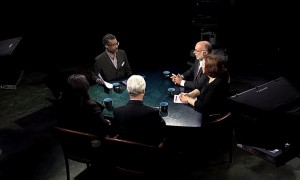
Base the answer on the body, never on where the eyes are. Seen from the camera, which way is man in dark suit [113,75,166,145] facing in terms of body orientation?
away from the camera

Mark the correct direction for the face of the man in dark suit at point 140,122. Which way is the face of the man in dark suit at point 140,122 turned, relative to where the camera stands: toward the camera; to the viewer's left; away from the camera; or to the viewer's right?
away from the camera

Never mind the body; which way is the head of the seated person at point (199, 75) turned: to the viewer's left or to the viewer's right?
to the viewer's left

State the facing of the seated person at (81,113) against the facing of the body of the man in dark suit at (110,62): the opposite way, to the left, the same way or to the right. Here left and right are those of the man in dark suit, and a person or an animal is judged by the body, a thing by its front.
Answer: to the left

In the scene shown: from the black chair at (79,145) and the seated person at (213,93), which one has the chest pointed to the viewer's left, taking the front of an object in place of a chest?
the seated person

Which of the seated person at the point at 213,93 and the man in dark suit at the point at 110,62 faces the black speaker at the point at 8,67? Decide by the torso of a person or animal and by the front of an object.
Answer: the seated person

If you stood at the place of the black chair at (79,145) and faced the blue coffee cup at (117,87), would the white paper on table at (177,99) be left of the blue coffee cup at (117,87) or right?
right

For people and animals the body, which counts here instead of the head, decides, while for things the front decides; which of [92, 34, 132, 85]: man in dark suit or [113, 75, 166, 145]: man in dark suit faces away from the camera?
[113, 75, 166, 145]: man in dark suit

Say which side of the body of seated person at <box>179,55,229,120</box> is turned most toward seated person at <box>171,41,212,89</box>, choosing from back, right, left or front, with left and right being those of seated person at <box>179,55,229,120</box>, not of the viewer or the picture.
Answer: right

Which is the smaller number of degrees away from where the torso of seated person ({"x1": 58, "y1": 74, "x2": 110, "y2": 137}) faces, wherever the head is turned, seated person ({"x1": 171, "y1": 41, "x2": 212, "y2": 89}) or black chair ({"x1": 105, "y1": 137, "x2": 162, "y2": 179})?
the seated person

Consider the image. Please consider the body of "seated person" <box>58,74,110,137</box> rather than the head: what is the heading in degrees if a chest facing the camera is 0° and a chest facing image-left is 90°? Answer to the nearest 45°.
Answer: approximately 225°

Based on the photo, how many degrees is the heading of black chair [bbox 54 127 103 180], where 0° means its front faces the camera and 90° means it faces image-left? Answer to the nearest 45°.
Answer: approximately 225°
